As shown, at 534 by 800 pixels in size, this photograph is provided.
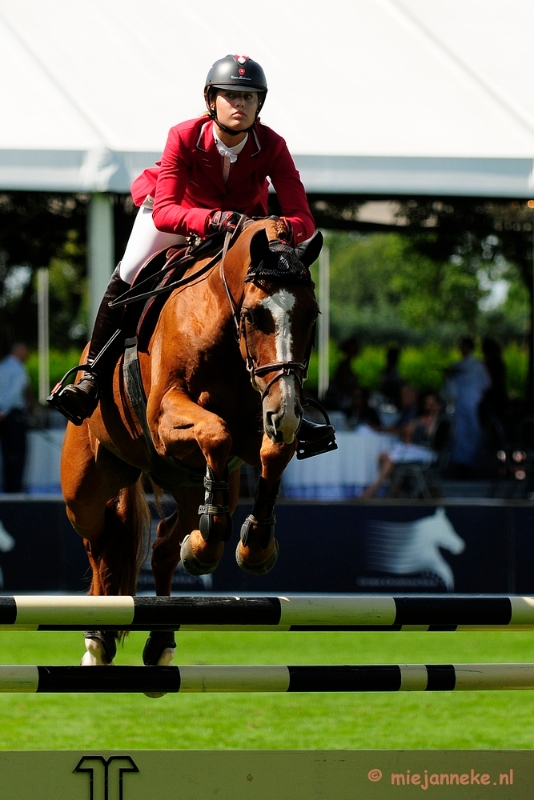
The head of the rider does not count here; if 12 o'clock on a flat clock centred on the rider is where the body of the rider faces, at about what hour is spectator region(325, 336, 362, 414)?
The spectator is roughly at 6 o'clock from the rider.

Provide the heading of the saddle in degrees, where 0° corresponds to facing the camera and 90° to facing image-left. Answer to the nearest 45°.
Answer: approximately 315°

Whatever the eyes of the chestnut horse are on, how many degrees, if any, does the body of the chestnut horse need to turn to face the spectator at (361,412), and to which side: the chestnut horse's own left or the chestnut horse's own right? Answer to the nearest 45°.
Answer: approximately 135° to the chestnut horse's own left

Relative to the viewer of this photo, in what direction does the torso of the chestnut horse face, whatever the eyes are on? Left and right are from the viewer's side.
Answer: facing the viewer and to the right of the viewer

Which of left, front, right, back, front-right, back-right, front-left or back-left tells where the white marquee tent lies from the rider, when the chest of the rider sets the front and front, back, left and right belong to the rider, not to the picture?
back-left

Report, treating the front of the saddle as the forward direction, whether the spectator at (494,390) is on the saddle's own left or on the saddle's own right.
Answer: on the saddle's own left

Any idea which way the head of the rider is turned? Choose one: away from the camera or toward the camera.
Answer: toward the camera

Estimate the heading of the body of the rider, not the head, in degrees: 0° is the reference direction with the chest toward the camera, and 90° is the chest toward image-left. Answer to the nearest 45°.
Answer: approximately 315°

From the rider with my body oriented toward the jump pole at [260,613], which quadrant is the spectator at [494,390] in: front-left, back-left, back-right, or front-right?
back-left

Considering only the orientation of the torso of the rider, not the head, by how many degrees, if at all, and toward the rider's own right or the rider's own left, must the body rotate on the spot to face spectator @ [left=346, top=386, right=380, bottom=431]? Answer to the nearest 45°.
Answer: approximately 135° to the rider's own left
